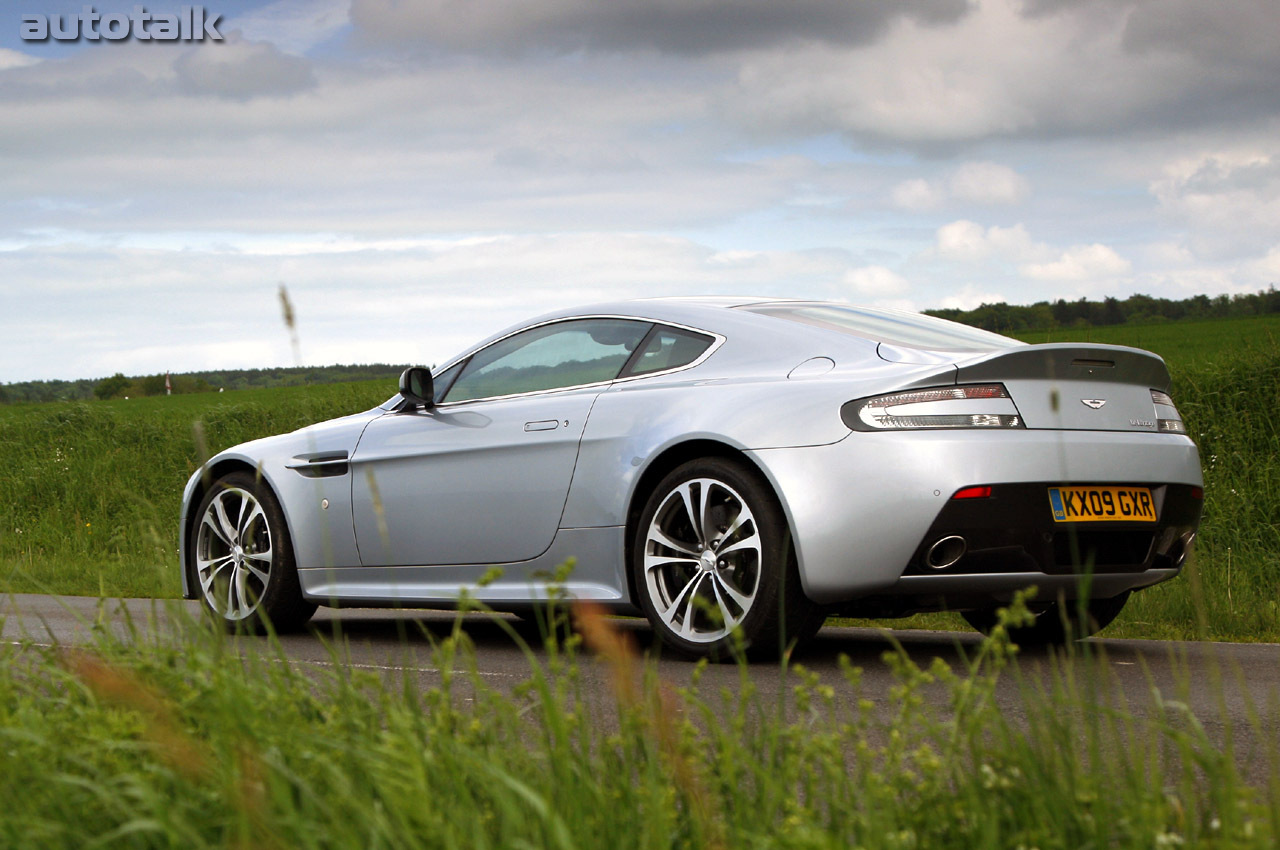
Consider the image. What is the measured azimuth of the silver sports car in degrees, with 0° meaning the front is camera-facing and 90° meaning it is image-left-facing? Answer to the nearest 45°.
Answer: approximately 135°
